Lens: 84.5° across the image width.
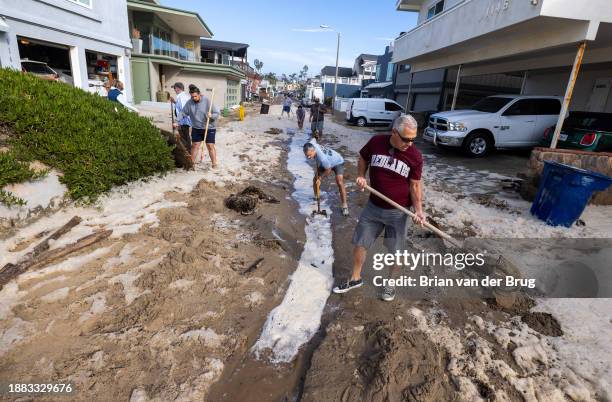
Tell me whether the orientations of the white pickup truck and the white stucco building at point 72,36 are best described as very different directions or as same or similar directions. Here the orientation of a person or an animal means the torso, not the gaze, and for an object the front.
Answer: very different directions

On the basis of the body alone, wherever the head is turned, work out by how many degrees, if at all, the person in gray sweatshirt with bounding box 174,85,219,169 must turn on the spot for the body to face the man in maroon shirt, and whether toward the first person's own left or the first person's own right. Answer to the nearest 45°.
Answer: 0° — they already face them

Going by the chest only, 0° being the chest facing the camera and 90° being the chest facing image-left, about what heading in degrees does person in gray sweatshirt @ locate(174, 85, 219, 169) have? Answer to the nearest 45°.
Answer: approximately 0°

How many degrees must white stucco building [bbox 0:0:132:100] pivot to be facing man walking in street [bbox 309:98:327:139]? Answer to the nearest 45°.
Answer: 0° — it already faces them

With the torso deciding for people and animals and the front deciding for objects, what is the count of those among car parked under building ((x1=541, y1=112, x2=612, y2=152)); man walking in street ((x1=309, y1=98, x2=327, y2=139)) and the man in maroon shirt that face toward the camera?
2

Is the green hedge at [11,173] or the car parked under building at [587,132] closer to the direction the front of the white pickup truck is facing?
the green hedge

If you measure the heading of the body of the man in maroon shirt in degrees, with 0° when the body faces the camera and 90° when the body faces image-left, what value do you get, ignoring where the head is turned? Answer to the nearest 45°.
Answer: approximately 0°

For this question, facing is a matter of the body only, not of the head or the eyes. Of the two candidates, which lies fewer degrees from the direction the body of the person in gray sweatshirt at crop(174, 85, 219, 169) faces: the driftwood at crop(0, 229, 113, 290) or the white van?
the driftwood

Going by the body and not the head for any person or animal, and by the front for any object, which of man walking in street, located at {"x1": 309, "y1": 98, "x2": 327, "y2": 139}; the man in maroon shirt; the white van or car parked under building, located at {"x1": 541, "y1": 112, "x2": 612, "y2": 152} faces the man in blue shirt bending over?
the man walking in street

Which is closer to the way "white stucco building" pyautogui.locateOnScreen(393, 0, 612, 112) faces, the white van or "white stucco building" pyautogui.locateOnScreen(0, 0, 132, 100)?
the white stucco building
